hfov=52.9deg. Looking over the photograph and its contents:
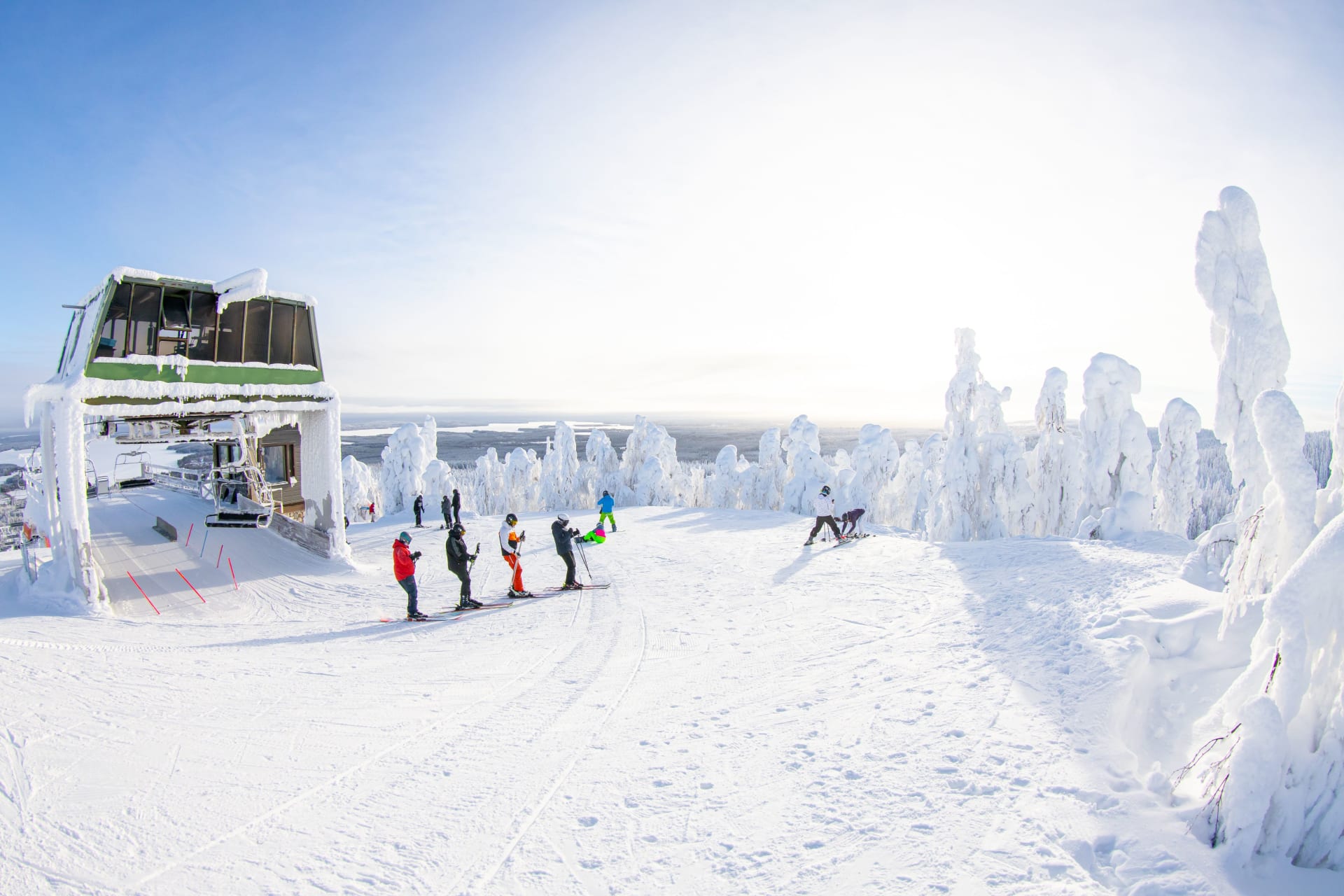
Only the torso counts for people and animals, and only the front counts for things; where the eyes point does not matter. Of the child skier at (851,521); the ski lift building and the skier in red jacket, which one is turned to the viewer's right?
the skier in red jacket

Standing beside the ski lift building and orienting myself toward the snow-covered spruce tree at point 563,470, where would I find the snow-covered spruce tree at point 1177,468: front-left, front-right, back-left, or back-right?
front-right

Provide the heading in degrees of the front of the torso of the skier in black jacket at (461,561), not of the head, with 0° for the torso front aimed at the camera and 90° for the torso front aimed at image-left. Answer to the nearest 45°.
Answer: approximately 270°

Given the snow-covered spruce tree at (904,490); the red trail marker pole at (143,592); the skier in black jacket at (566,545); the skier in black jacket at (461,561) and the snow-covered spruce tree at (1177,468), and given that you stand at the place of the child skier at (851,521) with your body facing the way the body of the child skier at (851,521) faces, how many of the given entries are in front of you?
3

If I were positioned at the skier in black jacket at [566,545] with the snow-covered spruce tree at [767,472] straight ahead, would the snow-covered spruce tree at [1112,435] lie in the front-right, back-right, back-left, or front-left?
front-right

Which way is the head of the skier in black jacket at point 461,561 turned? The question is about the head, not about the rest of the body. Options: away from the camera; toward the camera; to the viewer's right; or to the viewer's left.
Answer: to the viewer's right

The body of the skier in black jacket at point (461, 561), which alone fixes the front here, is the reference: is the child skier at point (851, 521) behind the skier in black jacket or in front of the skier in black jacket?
in front
